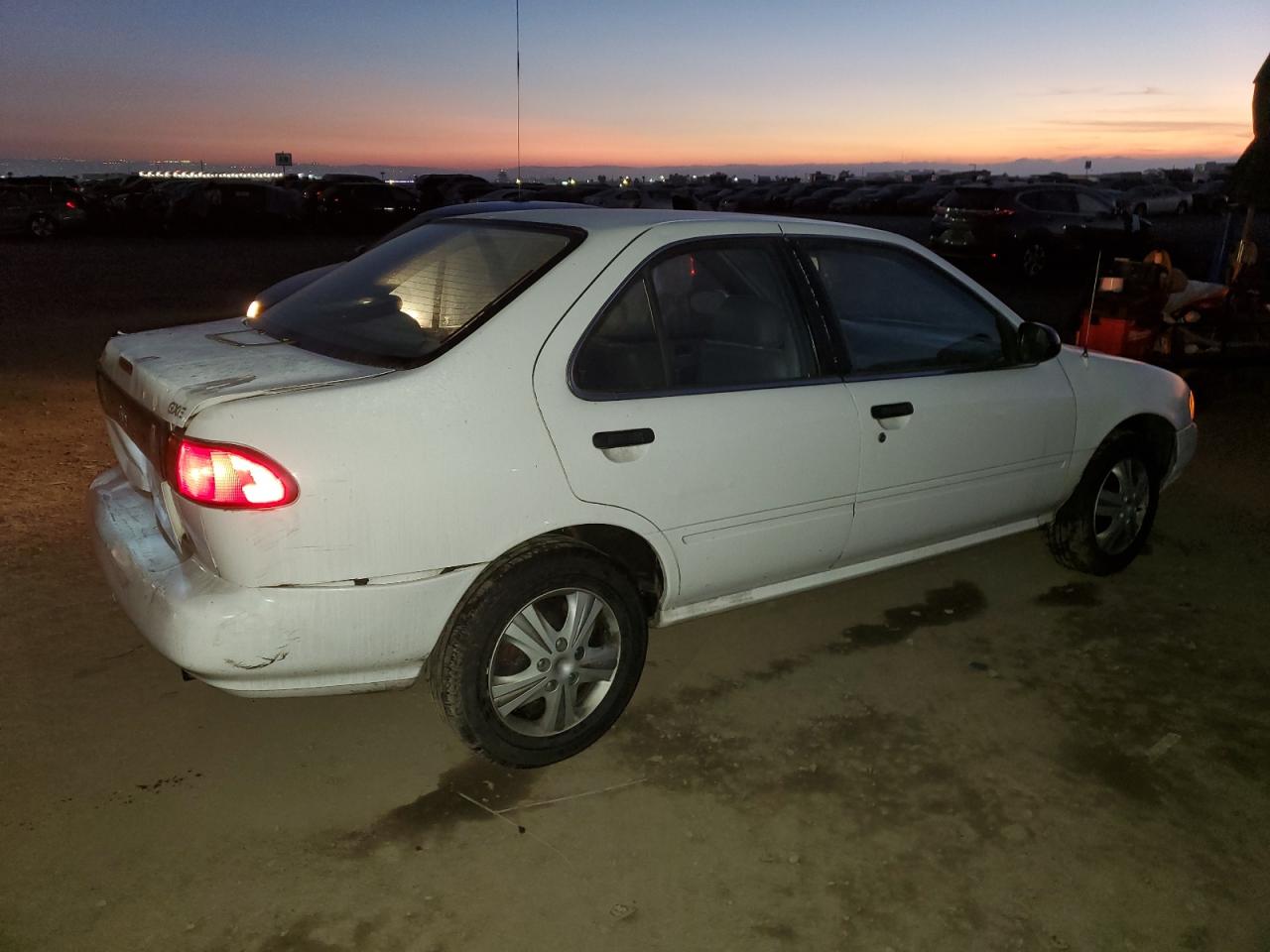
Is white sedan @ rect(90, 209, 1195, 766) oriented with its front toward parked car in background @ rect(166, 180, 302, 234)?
no

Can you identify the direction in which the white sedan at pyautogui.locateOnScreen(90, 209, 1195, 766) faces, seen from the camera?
facing away from the viewer and to the right of the viewer

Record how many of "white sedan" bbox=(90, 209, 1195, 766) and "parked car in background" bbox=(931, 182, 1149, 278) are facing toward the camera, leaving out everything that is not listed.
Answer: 0

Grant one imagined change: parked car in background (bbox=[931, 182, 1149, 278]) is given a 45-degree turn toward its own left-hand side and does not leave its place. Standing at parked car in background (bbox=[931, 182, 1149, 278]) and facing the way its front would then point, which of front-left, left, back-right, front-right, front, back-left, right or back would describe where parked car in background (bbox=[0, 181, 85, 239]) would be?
left

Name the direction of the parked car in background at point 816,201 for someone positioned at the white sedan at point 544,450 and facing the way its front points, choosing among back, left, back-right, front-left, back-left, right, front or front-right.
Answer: front-left

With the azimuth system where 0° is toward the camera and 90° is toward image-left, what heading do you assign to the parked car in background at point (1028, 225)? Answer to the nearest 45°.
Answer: approximately 225°

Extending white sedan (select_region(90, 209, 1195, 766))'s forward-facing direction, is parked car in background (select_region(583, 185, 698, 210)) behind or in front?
in front

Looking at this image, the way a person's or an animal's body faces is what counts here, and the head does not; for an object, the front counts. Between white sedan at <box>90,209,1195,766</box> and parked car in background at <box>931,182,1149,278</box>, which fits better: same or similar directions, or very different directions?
same or similar directions

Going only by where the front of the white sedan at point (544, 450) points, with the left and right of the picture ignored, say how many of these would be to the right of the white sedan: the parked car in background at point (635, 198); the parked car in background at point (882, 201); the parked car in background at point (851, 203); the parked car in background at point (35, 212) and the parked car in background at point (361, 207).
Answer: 0

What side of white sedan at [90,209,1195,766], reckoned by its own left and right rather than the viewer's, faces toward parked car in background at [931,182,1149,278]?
front

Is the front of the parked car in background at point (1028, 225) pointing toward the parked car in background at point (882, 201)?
no

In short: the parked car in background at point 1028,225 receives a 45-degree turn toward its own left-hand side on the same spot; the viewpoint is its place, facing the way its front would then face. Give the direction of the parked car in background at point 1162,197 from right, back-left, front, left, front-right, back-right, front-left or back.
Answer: front

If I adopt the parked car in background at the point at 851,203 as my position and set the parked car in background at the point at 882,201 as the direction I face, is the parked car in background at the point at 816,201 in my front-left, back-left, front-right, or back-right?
back-left

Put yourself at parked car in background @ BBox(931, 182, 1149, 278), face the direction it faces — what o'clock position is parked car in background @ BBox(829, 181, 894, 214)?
parked car in background @ BBox(829, 181, 894, 214) is roughly at 10 o'clock from parked car in background @ BBox(931, 182, 1149, 278).

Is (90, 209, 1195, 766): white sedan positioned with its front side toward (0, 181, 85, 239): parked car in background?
no

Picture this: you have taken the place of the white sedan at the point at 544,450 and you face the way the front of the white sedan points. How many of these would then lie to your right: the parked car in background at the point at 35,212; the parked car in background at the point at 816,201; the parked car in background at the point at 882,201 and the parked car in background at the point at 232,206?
0

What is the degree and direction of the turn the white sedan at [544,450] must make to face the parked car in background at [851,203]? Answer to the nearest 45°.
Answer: approximately 45° to its left

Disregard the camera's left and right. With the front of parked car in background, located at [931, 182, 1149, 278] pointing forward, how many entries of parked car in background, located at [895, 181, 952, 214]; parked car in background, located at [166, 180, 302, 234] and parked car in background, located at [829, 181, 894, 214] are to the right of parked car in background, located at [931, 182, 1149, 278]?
0
